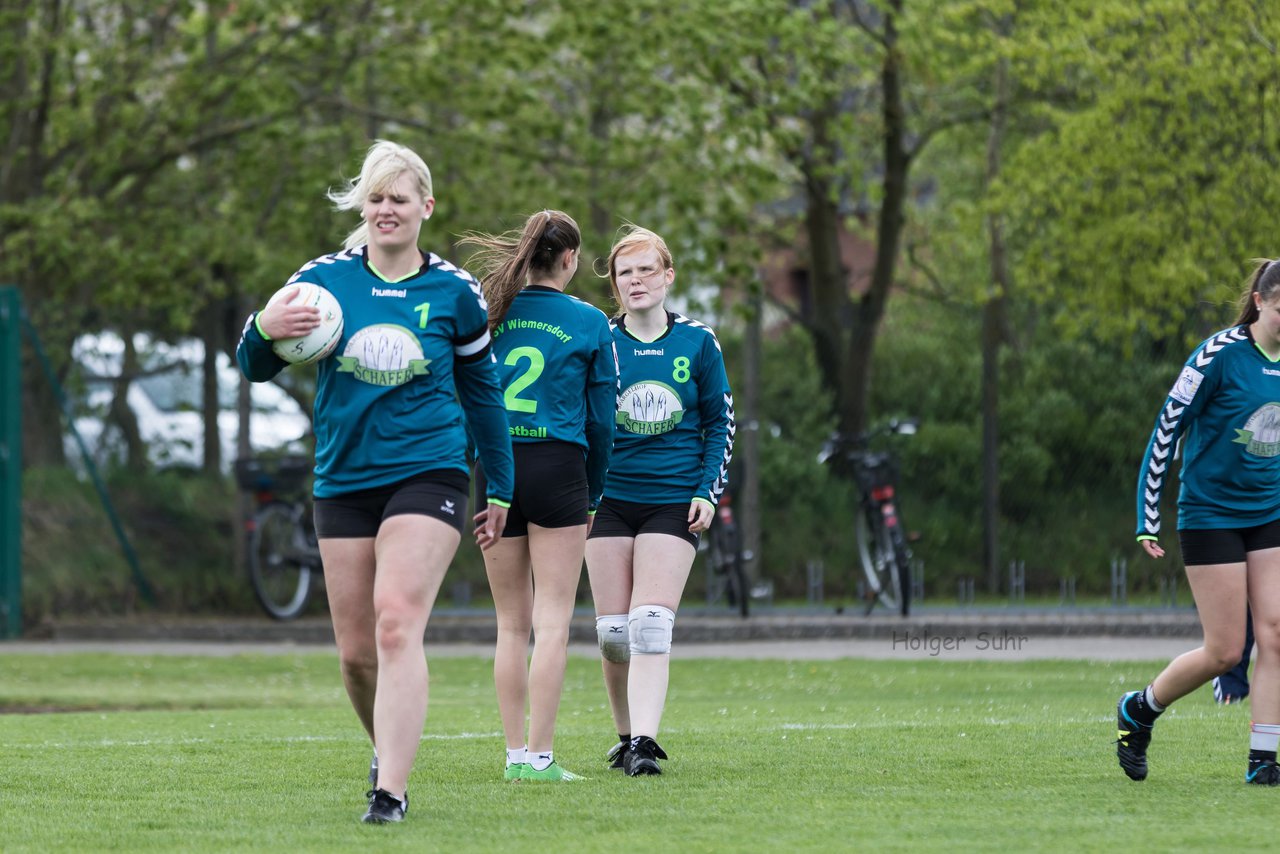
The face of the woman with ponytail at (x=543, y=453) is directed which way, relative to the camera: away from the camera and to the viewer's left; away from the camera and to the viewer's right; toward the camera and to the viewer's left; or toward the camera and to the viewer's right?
away from the camera and to the viewer's right

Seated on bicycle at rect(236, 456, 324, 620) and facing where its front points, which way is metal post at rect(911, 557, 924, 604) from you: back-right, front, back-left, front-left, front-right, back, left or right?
front-right

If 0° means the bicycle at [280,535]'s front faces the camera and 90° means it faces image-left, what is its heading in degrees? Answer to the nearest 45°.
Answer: approximately 225°

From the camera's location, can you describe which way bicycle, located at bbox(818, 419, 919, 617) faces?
facing away from the viewer and to the left of the viewer

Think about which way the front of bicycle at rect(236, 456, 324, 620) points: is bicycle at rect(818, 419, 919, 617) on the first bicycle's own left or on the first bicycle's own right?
on the first bicycle's own right

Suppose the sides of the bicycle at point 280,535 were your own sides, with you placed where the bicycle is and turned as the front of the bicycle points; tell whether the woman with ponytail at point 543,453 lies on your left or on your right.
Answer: on your right

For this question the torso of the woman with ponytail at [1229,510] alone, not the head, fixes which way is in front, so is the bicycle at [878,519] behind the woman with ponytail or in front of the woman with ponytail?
behind

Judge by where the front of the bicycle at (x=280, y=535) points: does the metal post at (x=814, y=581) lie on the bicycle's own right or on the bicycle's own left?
on the bicycle's own right
